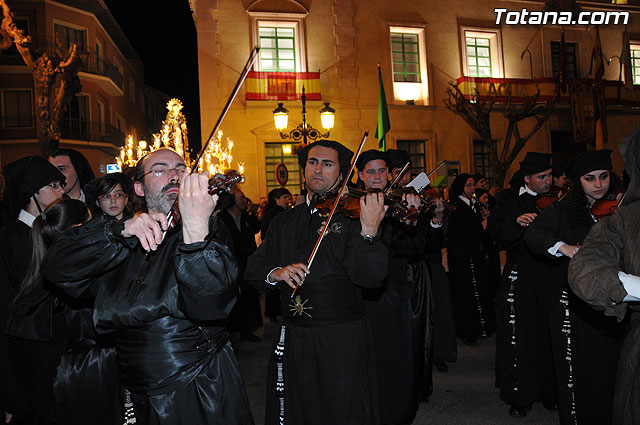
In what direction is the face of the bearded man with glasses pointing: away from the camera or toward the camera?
toward the camera

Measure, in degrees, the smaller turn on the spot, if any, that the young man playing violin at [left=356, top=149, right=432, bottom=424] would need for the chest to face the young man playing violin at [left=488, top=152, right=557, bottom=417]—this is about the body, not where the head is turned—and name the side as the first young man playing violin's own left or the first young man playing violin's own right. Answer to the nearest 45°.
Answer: approximately 90° to the first young man playing violin's own left

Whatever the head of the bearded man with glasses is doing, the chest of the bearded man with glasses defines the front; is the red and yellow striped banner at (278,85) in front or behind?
behind

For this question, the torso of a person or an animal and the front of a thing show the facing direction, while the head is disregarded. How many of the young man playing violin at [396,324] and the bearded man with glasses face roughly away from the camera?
0

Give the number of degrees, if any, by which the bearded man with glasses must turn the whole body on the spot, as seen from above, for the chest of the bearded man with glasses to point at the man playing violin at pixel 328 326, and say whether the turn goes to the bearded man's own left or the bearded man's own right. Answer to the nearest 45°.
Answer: approximately 135° to the bearded man's own left

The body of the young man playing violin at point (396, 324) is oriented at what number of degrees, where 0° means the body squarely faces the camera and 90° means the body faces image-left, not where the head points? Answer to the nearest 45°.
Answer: approximately 315°

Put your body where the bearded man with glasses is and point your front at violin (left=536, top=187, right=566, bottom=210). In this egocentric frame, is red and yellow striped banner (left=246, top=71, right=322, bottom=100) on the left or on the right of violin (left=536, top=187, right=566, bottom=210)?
left

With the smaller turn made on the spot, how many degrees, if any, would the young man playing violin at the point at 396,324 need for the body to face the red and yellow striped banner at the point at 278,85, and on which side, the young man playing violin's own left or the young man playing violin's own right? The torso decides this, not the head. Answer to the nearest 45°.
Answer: approximately 135° to the young man playing violin's own left

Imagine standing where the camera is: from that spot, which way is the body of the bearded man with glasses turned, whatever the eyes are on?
toward the camera

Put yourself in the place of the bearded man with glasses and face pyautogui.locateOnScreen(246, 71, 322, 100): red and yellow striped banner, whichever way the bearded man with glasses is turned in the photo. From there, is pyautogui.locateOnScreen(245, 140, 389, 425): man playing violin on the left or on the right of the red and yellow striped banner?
right

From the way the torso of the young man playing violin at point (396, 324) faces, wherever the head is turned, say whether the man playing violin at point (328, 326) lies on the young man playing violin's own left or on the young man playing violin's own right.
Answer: on the young man playing violin's own right
